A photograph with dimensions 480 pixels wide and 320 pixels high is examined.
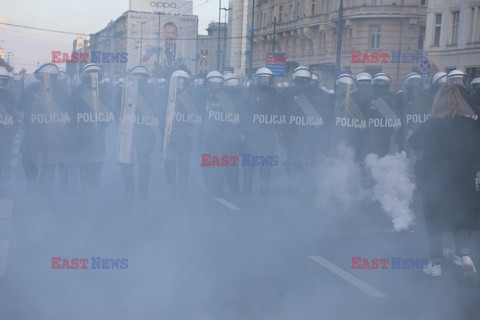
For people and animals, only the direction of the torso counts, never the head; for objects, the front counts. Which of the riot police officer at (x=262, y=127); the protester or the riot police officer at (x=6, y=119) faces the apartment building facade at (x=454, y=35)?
the protester

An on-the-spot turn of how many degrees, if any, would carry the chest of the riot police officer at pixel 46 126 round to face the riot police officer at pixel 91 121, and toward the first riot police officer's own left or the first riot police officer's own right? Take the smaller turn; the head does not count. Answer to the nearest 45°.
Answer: approximately 90° to the first riot police officer's own left

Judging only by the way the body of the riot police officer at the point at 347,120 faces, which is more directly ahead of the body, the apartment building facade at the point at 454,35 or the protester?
the protester

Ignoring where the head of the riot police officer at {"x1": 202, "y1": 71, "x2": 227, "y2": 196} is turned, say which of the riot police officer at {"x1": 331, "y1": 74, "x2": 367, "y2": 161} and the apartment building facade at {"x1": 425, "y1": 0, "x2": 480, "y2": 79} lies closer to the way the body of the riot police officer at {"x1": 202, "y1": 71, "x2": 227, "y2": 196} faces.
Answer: the riot police officer

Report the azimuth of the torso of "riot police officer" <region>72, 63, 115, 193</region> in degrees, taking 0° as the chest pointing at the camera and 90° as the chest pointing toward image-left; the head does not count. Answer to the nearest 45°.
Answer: approximately 0°

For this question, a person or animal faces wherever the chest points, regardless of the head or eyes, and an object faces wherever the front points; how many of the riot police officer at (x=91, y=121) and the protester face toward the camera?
1

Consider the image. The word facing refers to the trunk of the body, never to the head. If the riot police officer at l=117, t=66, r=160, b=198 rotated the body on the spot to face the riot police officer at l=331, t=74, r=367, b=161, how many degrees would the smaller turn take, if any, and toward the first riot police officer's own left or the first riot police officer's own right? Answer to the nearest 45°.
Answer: approximately 90° to the first riot police officer's own left

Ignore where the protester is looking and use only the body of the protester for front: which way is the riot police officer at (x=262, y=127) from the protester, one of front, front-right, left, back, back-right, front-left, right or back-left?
front-left
